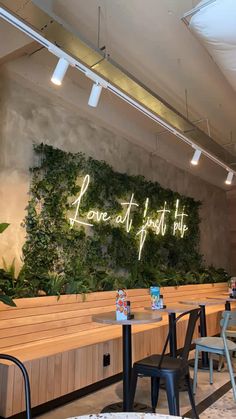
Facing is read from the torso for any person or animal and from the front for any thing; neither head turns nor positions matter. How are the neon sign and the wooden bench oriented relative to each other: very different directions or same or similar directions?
same or similar directions

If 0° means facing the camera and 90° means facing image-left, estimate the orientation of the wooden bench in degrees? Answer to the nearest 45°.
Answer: approximately 315°

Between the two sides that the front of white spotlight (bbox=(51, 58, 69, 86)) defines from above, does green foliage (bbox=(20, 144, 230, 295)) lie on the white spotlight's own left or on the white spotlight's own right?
on the white spotlight's own right

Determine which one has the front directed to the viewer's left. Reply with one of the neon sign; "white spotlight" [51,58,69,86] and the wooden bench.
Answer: the white spotlight

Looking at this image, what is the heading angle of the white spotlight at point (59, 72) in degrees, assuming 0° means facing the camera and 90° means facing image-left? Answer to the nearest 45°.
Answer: approximately 90°

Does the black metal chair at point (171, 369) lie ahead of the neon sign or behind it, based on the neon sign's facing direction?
ahead

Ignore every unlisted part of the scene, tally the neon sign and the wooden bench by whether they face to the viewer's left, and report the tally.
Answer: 0

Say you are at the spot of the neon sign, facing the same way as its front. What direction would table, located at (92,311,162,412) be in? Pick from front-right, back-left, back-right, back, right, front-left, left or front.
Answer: front-right
